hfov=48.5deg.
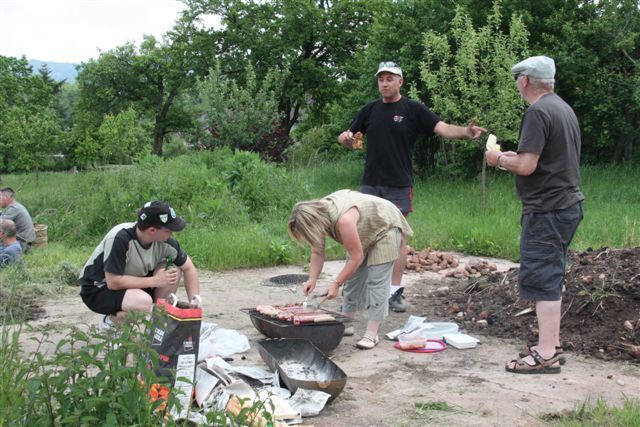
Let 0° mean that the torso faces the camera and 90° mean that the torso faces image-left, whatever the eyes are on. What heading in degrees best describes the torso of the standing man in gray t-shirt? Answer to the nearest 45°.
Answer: approximately 90°

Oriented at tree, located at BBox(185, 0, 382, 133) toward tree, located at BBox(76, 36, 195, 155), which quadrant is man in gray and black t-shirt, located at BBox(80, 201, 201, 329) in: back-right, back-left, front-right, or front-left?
back-left

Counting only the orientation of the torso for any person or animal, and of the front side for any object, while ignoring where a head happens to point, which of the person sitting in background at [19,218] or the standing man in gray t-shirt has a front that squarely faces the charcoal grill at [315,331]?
the standing man in gray t-shirt
